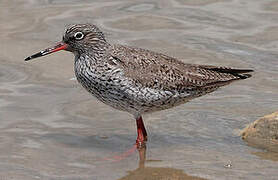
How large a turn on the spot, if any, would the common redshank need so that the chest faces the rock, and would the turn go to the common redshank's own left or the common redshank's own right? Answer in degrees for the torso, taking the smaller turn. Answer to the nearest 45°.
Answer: approximately 180°

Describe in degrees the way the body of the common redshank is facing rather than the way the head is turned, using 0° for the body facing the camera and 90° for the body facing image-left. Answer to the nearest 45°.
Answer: approximately 90°
